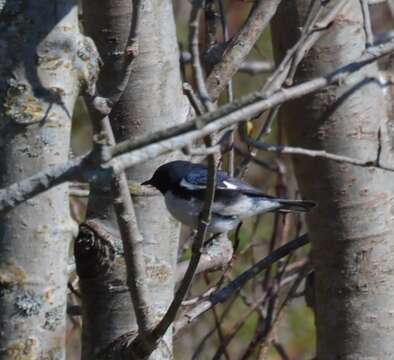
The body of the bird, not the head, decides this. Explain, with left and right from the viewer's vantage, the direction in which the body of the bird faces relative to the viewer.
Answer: facing to the left of the viewer

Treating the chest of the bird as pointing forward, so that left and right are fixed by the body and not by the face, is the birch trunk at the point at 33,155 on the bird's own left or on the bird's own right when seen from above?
on the bird's own left

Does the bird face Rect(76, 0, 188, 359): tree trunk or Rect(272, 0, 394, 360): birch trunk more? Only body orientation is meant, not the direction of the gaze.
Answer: the tree trunk
